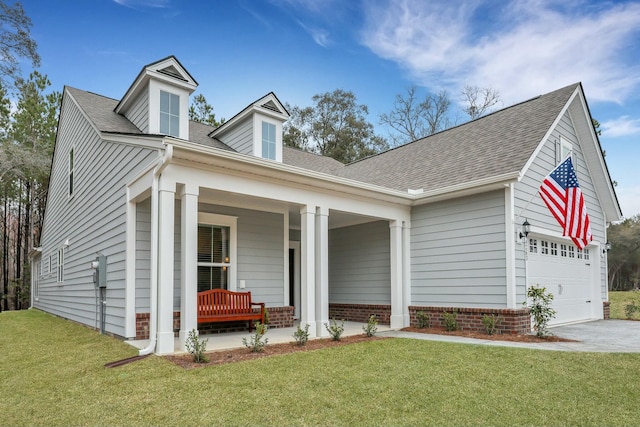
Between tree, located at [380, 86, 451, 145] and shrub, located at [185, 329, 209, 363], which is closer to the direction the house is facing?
the shrub

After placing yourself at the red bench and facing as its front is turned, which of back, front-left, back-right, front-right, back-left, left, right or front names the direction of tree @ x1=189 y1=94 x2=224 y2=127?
back-left

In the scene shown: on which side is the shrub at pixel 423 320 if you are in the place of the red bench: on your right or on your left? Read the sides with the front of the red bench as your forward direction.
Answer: on your left

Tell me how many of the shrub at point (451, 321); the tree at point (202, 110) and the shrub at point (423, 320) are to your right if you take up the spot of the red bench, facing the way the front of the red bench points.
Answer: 0

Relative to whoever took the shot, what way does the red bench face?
facing the viewer and to the right of the viewer

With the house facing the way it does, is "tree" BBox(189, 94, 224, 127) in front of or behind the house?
behind

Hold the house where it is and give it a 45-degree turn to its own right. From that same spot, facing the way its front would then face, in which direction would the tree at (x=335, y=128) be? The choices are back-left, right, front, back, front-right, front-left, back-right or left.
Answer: back

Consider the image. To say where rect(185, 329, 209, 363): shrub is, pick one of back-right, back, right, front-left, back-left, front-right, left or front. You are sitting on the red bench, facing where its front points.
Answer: front-right

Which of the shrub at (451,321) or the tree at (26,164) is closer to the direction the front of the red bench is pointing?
the shrub

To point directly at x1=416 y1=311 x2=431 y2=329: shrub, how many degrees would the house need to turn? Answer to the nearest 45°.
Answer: approximately 45° to its left

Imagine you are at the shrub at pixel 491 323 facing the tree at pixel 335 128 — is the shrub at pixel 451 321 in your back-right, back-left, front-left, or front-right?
front-left

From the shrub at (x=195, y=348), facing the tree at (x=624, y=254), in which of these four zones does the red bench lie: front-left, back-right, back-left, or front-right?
front-left

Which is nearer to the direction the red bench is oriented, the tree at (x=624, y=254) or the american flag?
the american flag

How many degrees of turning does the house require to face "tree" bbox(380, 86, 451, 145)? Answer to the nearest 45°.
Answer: approximately 135° to its left
